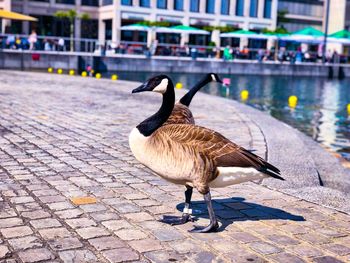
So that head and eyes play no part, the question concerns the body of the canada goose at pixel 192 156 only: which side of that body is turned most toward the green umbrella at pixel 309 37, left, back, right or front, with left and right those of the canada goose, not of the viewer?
right

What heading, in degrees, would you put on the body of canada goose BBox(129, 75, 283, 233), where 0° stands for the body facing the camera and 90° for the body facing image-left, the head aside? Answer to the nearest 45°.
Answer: approximately 90°
